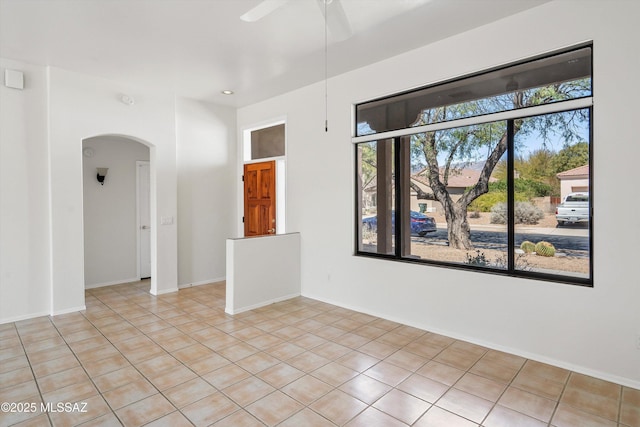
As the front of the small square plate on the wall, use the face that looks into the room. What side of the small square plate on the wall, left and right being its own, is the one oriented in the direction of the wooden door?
left

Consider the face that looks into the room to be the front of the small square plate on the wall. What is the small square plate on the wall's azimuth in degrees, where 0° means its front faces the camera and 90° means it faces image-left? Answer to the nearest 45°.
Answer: approximately 0°

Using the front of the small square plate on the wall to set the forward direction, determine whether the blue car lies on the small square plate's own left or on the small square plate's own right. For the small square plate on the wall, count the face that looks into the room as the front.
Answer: on the small square plate's own left
